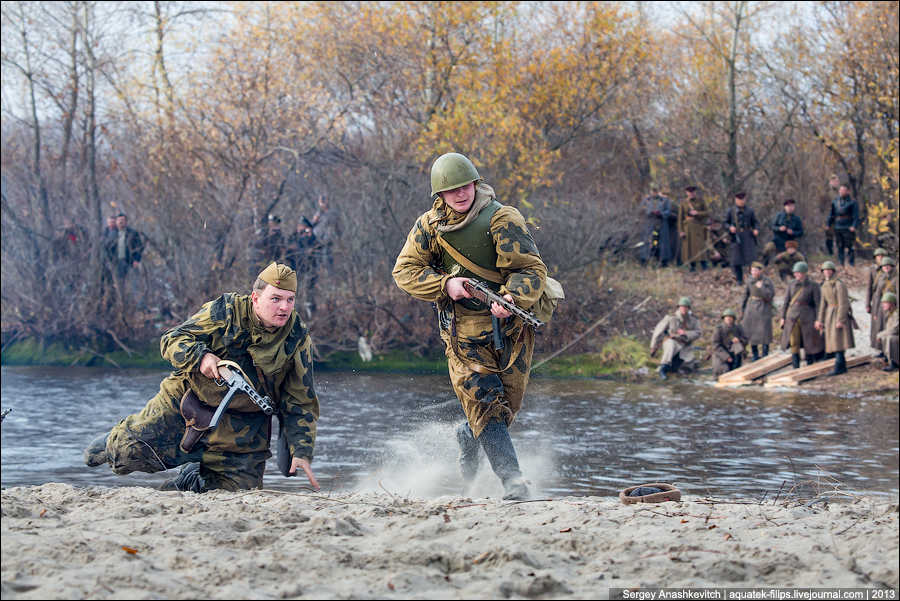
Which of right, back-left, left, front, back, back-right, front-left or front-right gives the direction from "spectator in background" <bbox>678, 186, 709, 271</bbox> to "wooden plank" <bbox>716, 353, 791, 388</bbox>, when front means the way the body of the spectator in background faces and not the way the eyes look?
front

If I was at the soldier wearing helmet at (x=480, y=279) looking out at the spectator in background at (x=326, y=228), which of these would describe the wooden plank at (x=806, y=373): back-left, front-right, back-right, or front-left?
front-right

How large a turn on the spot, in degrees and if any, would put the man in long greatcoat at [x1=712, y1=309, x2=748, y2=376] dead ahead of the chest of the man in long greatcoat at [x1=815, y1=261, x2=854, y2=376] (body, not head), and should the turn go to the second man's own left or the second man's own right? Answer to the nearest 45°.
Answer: approximately 45° to the second man's own right

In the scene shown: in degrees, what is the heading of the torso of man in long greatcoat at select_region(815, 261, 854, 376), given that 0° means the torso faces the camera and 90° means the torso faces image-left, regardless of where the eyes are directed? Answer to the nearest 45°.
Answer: approximately 45°

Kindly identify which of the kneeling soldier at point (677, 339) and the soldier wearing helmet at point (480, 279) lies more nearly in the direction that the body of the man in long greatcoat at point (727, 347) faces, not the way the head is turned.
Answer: the soldier wearing helmet

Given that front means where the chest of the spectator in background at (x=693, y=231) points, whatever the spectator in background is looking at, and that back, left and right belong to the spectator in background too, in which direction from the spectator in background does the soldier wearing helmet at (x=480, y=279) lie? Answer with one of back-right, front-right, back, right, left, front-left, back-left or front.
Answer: front

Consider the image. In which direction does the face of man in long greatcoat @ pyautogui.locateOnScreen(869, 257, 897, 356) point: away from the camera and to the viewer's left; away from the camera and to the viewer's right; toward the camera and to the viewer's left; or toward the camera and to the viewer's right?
toward the camera and to the viewer's left

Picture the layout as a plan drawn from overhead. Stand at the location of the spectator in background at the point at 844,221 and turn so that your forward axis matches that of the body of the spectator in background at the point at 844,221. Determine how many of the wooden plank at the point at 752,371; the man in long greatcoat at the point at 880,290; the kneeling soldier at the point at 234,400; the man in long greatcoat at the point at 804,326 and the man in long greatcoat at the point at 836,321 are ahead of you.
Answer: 5

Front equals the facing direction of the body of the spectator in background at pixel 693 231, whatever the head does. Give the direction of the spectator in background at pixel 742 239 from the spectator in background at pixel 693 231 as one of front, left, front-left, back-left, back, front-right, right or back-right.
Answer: front-left

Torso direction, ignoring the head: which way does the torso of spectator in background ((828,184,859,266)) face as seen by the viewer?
toward the camera

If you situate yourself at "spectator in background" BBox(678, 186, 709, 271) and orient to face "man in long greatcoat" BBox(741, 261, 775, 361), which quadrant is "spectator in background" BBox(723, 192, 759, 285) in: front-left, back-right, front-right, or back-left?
front-left

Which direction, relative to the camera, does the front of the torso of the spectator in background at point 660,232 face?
toward the camera

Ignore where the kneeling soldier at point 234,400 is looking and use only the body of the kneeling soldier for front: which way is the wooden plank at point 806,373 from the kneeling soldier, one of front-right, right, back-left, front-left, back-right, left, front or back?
left

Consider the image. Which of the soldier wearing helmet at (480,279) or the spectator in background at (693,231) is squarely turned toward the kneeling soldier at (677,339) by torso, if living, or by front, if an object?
the spectator in background

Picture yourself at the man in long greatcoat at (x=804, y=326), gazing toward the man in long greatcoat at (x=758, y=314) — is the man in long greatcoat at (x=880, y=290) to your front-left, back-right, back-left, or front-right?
back-right

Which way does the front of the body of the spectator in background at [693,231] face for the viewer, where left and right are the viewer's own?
facing the viewer

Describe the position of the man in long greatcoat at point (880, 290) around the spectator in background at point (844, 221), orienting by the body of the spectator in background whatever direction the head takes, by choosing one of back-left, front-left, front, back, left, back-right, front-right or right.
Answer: front

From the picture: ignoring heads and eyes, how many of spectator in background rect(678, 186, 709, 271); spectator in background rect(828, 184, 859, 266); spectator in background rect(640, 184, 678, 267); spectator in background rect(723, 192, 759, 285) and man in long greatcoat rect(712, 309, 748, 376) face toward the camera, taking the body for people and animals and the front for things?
5

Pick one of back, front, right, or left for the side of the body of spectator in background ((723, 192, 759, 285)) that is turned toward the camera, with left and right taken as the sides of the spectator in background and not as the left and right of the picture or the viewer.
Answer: front

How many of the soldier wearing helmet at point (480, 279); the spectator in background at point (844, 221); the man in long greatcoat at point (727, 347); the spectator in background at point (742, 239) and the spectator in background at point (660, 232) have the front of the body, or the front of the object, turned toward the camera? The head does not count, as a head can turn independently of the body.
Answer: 5

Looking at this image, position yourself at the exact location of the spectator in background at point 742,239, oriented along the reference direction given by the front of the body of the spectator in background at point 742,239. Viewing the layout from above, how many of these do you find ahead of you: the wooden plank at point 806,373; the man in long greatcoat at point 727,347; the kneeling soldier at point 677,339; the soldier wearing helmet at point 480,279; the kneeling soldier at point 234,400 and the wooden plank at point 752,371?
6

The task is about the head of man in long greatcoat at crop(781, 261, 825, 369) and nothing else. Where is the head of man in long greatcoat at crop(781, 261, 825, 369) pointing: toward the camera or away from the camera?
toward the camera
